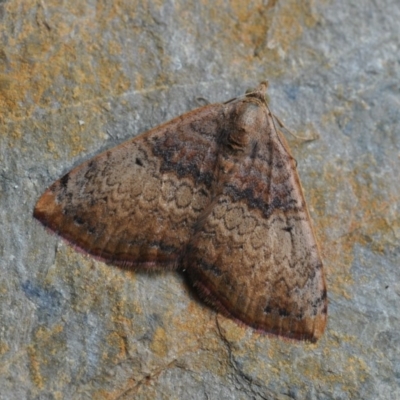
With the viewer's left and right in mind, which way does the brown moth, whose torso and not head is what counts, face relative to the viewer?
facing away from the viewer and to the right of the viewer
